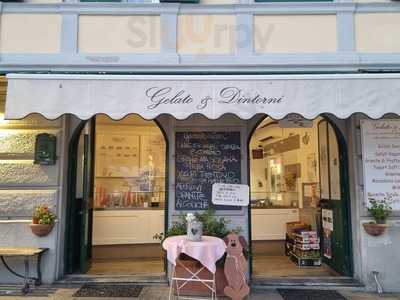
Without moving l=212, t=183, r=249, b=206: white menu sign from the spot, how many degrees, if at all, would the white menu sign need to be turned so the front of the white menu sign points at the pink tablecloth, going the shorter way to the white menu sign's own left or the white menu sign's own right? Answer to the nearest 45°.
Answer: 0° — it already faces it

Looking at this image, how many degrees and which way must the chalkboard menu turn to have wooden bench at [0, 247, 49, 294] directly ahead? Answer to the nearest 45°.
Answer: approximately 90° to its right

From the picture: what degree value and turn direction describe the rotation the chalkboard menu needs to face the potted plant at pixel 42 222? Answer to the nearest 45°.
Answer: approximately 90° to its right

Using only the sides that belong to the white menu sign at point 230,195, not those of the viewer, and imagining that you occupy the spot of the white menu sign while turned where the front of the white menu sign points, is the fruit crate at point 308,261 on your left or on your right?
on your left

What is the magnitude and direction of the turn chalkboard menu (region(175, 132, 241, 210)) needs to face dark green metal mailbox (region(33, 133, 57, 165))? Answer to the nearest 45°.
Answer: approximately 90° to its right
